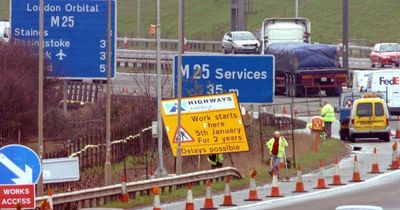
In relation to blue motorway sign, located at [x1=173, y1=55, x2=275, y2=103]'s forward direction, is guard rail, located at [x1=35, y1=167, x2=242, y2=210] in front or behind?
in front

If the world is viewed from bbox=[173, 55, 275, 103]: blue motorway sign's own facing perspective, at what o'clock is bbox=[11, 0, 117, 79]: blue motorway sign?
bbox=[11, 0, 117, 79]: blue motorway sign is roughly at 3 o'clock from bbox=[173, 55, 275, 103]: blue motorway sign.

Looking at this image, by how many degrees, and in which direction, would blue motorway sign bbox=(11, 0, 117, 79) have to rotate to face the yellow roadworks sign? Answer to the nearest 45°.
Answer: approximately 45° to its left

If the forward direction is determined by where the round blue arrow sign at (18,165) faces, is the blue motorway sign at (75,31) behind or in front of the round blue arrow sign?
behind

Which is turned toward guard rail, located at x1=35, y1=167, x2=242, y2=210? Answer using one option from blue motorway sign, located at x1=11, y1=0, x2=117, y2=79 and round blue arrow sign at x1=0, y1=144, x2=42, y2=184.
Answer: the blue motorway sign

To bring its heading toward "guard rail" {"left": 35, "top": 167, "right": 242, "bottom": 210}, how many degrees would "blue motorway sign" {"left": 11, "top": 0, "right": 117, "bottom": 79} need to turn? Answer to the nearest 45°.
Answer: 0° — it already faces it

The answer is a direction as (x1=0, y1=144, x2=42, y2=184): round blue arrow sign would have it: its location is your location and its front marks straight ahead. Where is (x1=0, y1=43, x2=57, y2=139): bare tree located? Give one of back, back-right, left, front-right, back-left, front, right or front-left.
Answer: back
